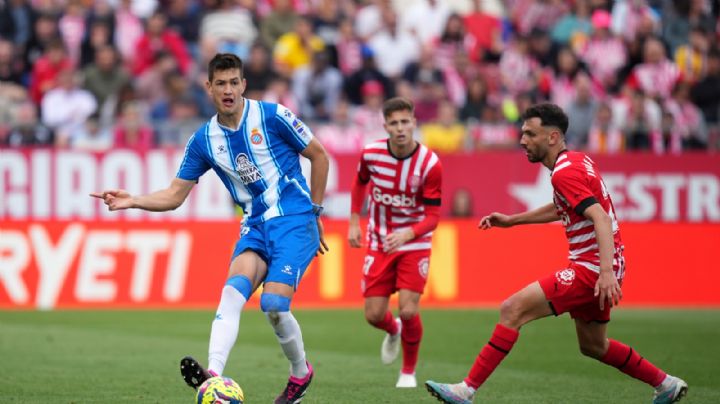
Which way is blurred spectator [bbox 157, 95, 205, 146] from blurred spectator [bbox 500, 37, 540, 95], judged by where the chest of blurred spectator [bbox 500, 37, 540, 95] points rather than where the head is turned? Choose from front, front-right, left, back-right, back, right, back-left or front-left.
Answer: front-right

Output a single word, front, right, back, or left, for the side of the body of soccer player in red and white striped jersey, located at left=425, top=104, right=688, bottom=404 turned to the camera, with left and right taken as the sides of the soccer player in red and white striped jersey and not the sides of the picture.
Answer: left

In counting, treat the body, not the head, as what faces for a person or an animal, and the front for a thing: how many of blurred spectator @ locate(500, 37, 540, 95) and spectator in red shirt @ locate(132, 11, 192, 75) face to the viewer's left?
0

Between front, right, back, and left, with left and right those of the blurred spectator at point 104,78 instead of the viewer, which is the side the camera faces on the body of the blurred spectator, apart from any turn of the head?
front

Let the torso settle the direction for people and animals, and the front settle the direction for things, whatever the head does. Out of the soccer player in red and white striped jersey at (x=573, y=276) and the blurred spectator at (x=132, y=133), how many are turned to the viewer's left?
1

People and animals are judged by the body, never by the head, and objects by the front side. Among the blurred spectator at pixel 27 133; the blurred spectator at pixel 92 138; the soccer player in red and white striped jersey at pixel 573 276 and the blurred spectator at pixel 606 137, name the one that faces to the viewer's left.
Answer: the soccer player in red and white striped jersey

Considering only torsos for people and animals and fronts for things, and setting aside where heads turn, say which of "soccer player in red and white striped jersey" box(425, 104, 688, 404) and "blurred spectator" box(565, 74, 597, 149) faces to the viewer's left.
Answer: the soccer player in red and white striped jersey

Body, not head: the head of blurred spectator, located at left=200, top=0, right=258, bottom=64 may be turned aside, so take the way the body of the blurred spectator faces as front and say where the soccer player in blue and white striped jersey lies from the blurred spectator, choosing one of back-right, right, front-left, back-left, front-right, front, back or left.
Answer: front

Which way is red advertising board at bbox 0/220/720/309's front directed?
toward the camera

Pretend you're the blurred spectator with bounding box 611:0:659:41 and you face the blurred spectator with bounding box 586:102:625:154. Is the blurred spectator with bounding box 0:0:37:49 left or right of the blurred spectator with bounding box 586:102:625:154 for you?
right

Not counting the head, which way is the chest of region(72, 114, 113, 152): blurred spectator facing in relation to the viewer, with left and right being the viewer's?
facing the viewer

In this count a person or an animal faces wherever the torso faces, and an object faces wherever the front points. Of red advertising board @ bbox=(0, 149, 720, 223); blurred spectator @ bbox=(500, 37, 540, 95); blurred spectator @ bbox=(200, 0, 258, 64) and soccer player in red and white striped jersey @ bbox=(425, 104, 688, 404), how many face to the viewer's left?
1

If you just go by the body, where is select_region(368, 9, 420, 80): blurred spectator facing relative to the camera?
toward the camera
